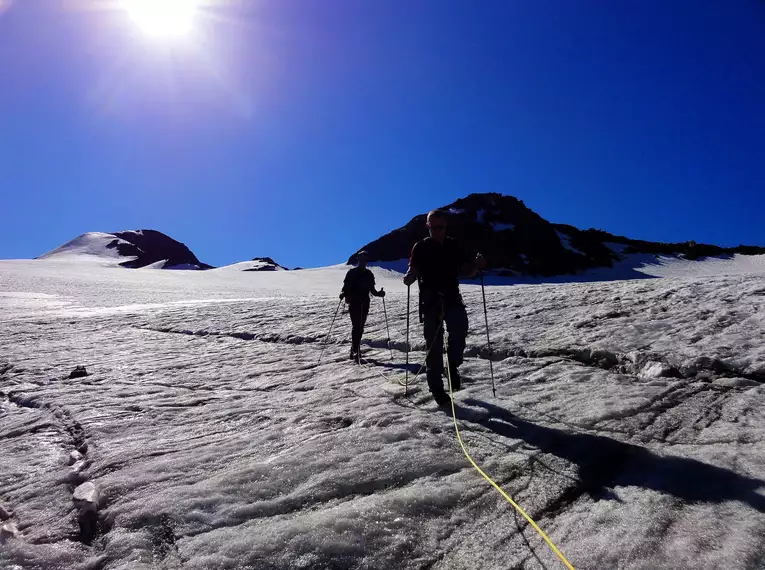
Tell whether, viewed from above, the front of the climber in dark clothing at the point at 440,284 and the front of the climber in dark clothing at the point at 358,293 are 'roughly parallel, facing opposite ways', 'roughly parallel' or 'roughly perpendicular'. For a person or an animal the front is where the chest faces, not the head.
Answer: roughly parallel

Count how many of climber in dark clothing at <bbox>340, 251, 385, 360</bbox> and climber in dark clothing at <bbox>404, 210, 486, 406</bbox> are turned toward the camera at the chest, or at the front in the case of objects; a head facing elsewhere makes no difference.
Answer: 2

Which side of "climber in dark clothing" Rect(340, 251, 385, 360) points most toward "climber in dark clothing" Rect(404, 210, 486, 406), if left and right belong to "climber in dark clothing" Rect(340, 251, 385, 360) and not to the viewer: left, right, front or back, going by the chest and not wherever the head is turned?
front

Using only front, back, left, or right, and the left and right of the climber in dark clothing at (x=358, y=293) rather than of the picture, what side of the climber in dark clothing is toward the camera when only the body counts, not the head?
front

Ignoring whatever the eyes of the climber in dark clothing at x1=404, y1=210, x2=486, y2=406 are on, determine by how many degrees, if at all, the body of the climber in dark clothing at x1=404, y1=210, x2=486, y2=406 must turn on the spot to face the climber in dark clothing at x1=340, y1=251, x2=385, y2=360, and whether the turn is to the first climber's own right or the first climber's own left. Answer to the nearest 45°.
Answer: approximately 135° to the first climber's own right

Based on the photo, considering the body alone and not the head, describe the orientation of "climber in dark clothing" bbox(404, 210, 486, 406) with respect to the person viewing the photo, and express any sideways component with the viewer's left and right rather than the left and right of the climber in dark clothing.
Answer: facing the viewer
